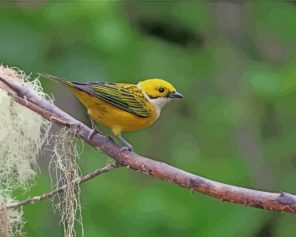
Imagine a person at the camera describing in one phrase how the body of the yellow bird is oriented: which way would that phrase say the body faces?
to the viewer's right
